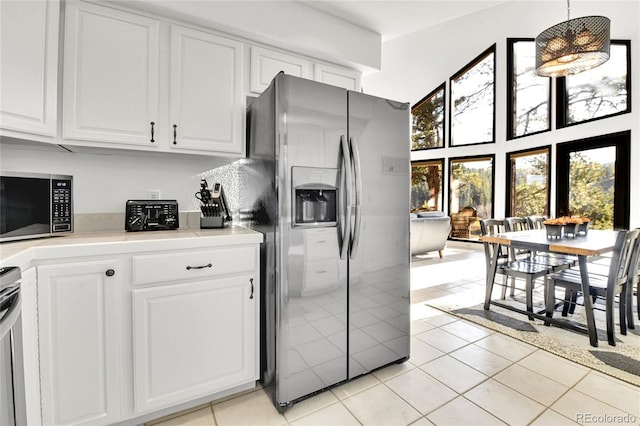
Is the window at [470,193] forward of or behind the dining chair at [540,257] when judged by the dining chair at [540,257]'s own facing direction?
behind

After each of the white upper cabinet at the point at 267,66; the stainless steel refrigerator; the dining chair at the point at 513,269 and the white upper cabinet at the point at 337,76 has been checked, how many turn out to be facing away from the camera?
0

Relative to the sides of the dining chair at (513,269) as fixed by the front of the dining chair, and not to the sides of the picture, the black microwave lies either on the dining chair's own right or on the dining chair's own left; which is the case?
on the dining chair's own right

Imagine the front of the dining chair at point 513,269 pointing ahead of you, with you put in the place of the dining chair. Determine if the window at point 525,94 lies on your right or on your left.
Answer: on your left

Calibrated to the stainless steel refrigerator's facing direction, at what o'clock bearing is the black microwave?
The black microwave is roughly at 4 o'clock from the stainless steel refrigerator.

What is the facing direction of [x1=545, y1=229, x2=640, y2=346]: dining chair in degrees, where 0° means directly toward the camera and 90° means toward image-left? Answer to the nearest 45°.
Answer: approximately 135°

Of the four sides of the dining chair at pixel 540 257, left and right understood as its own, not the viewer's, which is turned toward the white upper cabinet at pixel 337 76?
right

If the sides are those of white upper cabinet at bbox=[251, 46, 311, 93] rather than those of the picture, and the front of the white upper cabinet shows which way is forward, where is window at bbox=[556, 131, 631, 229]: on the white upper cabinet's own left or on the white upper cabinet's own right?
on the white upper cabinet's own left
